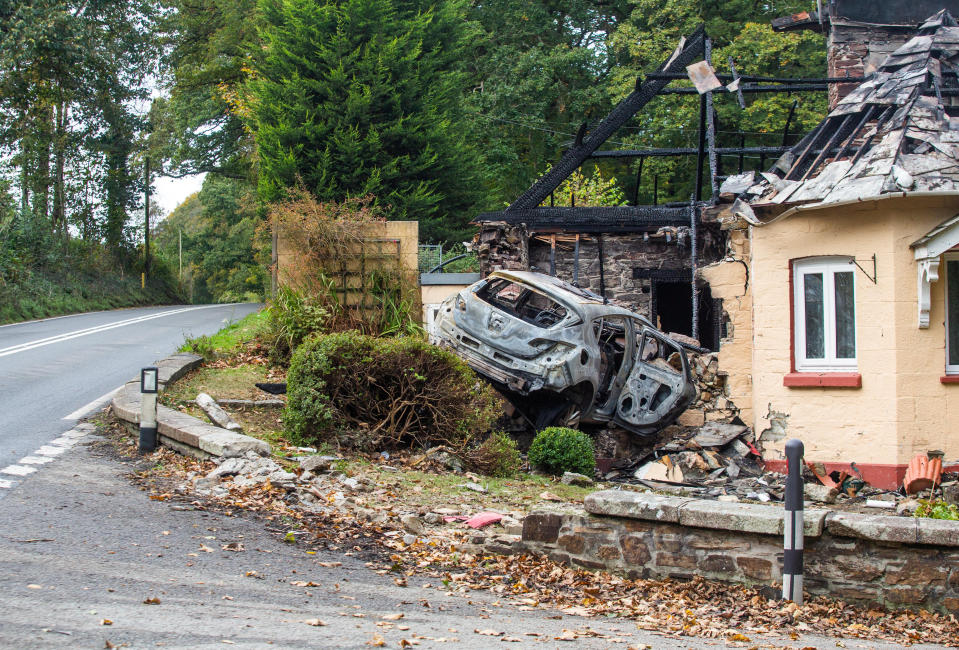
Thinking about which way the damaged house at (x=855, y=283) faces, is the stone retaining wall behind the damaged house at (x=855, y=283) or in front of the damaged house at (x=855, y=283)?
in front

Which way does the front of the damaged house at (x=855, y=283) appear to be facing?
toward the camera

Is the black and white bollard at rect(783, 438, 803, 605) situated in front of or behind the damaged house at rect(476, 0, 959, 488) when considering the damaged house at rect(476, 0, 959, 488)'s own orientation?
in front

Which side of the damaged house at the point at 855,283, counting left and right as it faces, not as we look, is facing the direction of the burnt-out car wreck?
right

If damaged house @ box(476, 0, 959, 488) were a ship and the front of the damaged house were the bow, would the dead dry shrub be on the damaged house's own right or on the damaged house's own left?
on the damaged house's own right

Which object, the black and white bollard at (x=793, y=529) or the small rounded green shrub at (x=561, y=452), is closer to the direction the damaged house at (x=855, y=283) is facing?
the black and white bollard

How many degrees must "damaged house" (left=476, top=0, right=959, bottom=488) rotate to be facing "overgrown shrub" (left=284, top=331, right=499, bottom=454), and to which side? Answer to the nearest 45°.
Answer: approximately 45° to its right

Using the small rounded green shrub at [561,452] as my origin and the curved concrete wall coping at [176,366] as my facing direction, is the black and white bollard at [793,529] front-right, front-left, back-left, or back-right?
back-left

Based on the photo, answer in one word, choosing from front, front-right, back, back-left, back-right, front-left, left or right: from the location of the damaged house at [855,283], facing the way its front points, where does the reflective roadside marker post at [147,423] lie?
front-right

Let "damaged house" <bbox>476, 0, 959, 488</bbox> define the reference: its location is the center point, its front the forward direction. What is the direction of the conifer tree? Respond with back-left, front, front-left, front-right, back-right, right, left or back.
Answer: back-right
